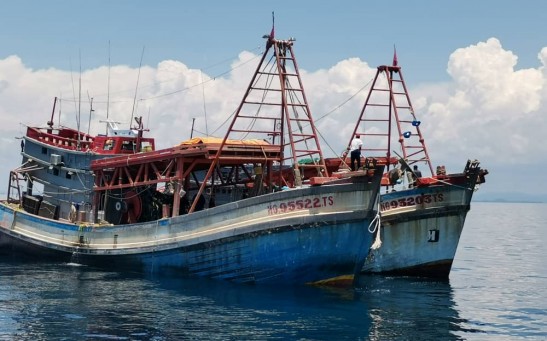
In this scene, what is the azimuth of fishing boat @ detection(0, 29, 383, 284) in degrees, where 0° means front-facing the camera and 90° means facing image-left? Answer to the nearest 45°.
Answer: approximately 315°
